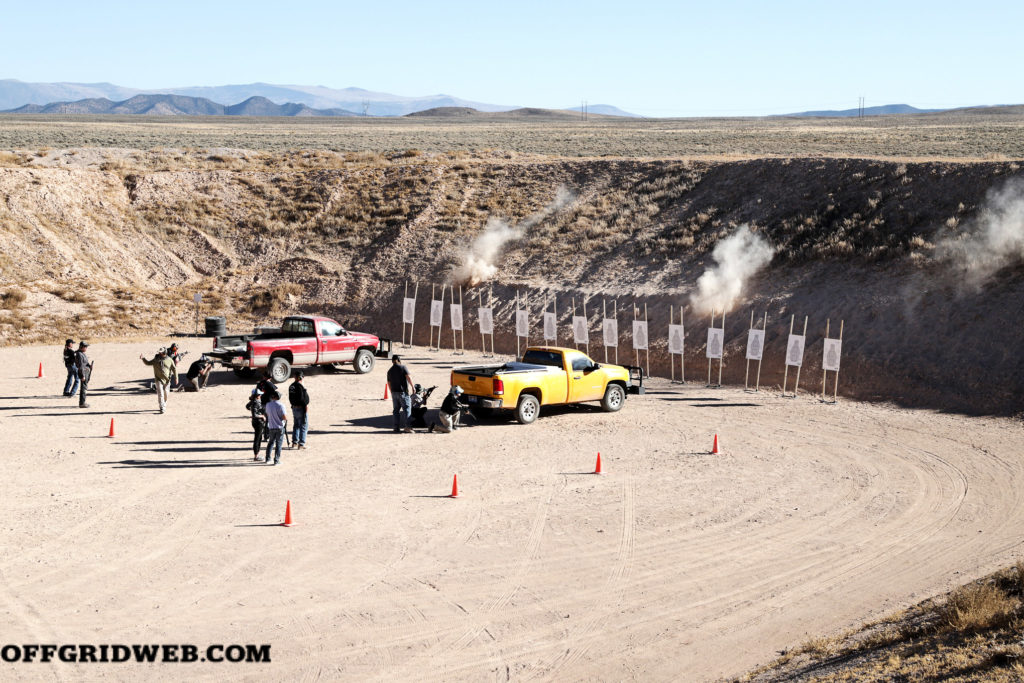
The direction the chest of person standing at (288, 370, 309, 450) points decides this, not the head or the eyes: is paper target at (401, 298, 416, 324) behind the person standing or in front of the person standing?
in front

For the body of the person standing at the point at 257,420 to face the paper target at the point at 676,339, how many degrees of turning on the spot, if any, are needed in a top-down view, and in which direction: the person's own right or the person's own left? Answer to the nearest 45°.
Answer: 0° — they already face it

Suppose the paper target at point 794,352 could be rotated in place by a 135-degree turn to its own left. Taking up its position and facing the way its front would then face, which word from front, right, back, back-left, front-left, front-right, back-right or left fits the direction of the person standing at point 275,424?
back

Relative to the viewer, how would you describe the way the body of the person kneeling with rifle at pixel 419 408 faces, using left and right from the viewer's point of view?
facing to the right of the viewer

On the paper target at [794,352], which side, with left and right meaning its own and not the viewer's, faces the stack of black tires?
right

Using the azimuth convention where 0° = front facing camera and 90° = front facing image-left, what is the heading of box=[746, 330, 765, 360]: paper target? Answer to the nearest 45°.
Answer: approximately 0°

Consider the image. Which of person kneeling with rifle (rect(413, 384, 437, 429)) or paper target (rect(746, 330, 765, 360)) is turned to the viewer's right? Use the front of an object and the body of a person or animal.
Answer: the person kneeling with rifle

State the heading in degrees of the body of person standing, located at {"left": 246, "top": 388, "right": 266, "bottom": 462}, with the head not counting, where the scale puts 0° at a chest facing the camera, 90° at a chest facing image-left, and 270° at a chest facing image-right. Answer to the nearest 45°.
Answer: approximately 225°

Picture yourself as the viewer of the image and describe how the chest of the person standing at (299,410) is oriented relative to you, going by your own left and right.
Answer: facing away from the viewer and to the right of the viewer

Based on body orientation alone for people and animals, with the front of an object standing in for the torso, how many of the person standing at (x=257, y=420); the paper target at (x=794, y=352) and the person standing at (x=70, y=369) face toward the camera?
1

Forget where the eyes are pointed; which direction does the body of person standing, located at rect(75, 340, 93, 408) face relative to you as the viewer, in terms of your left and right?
facing to the right of the viewer

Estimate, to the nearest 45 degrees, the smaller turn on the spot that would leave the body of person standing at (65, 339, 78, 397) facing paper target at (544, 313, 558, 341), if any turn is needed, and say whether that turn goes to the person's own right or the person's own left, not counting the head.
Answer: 0° — they already face it

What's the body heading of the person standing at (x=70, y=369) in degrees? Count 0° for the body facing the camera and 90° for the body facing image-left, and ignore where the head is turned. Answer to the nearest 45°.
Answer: approximately 270°
